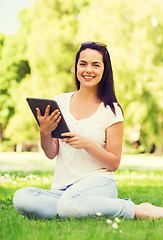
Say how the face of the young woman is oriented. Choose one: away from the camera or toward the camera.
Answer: toward the camera

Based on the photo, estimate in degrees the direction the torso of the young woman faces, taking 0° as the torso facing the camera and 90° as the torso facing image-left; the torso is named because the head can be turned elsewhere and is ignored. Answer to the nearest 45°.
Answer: approximately 45°
